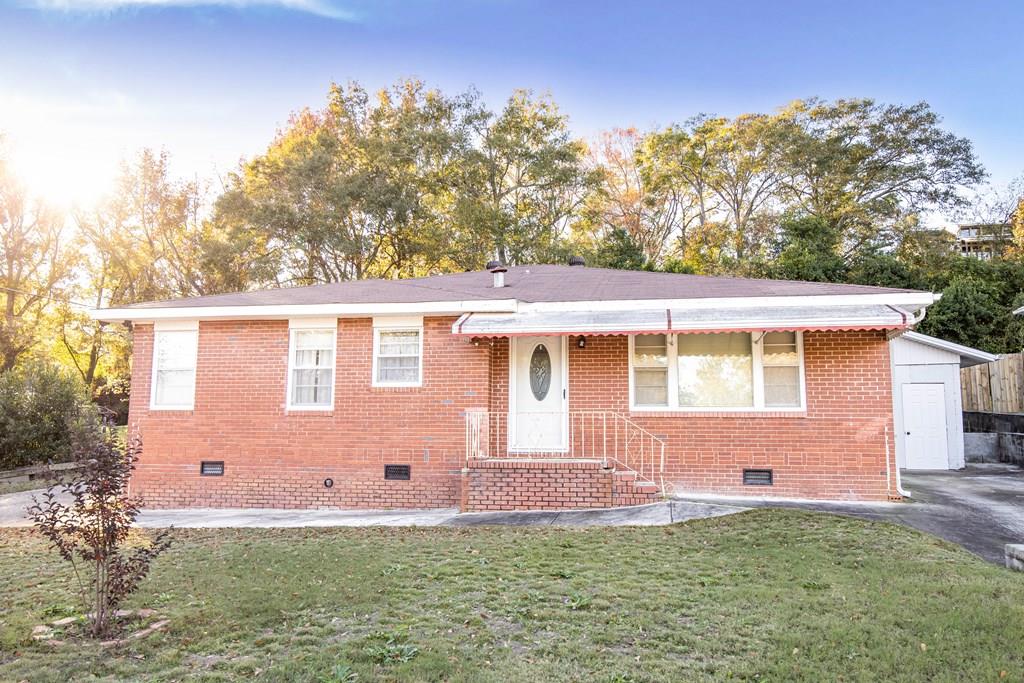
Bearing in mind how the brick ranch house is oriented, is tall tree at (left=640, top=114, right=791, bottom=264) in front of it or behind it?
behind

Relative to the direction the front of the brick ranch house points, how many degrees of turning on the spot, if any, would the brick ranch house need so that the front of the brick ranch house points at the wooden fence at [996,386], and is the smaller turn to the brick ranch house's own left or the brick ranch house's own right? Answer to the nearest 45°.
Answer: approximately 135° to the brick ranch house's own left

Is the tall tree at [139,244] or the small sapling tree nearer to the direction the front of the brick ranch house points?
the small sapling tree

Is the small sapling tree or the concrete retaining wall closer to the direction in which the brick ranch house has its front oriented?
the small sapling tree

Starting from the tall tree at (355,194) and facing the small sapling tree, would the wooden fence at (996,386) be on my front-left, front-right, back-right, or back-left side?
front-left

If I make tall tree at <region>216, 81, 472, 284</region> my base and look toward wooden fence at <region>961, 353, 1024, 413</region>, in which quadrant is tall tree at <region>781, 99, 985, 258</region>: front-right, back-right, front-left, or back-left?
front-left

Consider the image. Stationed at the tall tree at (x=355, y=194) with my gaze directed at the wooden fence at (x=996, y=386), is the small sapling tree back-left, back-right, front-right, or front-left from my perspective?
front-right

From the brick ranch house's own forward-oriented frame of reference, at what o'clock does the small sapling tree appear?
The small sapling tree is roughly at 1 o'clock from the brick ranch house.

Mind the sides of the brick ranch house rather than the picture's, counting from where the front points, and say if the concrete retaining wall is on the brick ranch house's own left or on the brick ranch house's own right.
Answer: on the brick ranch house's own left

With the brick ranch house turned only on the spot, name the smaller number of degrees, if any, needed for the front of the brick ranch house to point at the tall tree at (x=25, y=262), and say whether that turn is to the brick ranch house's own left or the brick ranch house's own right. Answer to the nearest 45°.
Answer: approximately 135° to the brick ranch house's own right

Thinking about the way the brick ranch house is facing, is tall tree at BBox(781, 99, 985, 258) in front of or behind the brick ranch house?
behind

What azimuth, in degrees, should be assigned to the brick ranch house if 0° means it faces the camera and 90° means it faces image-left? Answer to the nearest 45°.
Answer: approximately 0°

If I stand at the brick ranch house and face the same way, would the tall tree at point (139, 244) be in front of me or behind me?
behind
